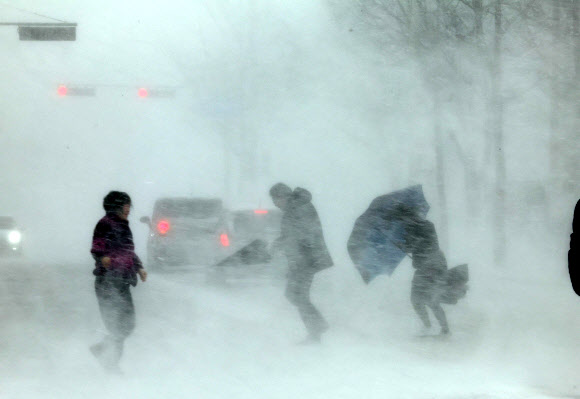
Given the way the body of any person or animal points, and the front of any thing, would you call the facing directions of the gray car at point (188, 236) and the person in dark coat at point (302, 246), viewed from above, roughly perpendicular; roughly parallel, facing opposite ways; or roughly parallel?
roughly perpendicular

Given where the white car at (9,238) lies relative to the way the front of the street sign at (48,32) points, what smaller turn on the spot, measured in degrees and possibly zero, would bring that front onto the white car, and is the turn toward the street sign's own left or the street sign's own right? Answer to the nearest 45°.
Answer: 0° — it already faces it

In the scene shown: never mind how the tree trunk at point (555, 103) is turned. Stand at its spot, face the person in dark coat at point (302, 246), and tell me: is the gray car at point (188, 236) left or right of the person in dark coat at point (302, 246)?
right

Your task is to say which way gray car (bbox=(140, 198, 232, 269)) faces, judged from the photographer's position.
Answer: facing away from the viewer

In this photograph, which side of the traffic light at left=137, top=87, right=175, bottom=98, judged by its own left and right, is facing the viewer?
front

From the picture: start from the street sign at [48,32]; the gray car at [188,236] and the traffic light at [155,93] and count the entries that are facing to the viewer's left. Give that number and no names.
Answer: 0

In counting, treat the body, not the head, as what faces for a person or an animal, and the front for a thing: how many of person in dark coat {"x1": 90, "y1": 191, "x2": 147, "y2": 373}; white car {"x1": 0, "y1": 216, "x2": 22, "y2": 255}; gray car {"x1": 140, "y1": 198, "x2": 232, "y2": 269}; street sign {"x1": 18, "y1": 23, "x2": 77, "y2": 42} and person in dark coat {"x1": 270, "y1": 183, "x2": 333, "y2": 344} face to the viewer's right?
1

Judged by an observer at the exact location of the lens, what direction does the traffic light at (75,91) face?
facing the viewer

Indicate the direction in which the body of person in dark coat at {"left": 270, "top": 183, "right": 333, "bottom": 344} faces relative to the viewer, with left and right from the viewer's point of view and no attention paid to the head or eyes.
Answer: facing to the left of the viewer

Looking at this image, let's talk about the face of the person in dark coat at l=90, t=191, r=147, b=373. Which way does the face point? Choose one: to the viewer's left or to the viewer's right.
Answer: to the viewer's right
